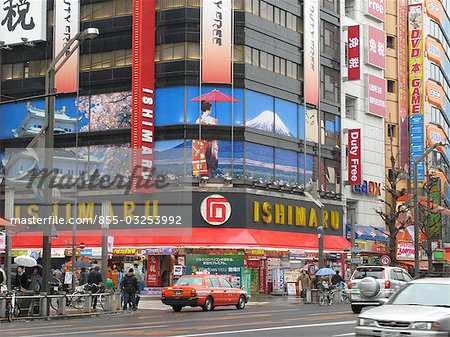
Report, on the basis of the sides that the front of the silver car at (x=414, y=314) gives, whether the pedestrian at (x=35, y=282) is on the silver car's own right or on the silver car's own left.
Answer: on the silver car's own right

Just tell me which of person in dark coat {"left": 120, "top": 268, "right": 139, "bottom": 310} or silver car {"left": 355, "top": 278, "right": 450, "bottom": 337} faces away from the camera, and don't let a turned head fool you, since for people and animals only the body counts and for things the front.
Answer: the person in dark coat

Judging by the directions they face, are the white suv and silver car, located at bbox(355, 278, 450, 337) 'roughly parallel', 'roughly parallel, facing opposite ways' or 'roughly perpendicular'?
roughly parallel, facing opposite ways

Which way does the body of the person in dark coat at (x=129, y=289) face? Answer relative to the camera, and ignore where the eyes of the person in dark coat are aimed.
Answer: away from the camera

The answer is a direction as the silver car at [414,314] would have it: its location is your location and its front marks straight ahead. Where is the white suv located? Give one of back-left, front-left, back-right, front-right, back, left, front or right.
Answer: back-right

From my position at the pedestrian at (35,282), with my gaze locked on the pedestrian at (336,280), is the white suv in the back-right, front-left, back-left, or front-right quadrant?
front-right

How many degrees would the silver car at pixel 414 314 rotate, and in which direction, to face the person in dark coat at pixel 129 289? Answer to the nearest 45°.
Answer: approximately 90° to its right

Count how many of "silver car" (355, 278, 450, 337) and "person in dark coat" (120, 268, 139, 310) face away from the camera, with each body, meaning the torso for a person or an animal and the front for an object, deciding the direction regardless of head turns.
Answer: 1

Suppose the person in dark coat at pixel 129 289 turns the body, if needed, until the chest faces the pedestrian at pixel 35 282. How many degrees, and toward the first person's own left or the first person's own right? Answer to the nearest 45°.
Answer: approximately 135° to the first person's own left

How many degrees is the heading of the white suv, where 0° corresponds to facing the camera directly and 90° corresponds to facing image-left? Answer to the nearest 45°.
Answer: approximately 225°

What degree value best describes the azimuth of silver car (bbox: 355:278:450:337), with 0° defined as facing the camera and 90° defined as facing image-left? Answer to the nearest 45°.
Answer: approximately 45°

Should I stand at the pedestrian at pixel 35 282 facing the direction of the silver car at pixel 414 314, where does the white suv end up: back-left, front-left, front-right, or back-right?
front-left

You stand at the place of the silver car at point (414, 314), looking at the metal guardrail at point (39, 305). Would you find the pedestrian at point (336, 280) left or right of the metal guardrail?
right
